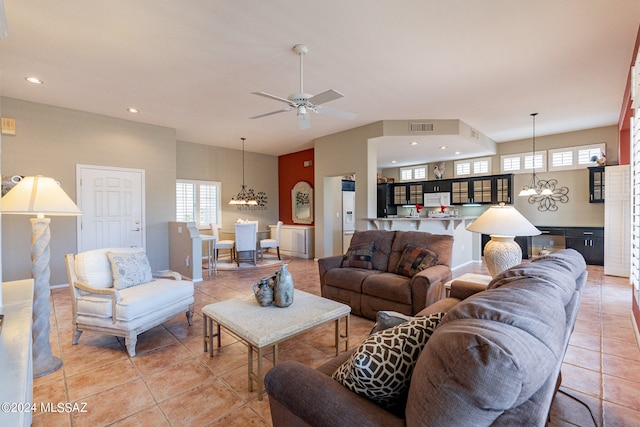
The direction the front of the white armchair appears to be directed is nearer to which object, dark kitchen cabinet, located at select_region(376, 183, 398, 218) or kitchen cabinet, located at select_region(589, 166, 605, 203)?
the kitchen cabinet

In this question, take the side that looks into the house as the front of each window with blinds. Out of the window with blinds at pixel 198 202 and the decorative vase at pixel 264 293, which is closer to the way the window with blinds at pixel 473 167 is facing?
the decorative vase

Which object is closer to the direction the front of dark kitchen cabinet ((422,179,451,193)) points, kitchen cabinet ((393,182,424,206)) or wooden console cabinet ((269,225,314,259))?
the wooden console cabinet

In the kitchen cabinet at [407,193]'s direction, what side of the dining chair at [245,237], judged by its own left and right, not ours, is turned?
right

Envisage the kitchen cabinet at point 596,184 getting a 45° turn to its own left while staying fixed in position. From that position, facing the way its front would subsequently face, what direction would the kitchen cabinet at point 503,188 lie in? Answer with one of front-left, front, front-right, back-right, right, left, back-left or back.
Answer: back-right

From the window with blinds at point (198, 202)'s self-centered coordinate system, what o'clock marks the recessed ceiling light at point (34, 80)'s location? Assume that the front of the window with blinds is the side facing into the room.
The recessed ceiling light is roughly at 1 o'clock from the window with blinds.

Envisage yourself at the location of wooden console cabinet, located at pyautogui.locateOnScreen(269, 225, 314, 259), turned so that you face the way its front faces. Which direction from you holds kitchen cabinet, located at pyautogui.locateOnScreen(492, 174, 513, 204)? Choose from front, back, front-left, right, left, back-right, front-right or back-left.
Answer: back-left

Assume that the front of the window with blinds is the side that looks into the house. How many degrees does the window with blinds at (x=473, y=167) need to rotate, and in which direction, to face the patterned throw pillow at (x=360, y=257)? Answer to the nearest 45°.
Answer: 0° — it already faces it

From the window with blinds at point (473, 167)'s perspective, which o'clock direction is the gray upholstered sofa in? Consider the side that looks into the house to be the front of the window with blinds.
The gray upholstered sofa is roughly at 12 o'clock from the window with blinds.

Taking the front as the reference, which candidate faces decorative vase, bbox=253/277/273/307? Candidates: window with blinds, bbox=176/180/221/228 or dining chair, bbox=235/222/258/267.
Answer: the window with blinds
